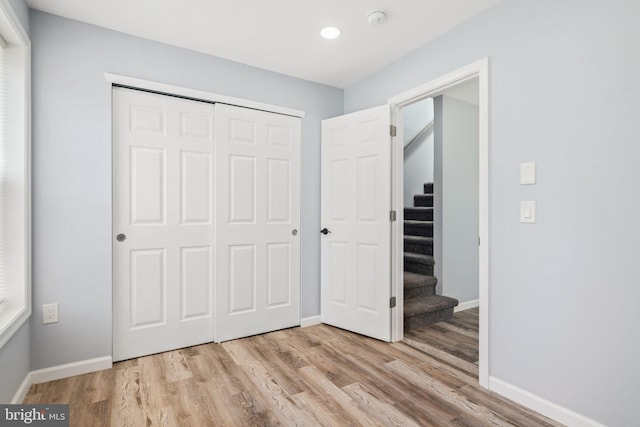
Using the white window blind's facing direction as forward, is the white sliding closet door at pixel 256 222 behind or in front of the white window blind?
in front

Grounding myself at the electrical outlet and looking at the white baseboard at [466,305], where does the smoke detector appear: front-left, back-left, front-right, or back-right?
front-right

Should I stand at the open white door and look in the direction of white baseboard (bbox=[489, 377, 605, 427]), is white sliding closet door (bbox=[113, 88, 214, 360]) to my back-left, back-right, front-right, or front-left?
back-right

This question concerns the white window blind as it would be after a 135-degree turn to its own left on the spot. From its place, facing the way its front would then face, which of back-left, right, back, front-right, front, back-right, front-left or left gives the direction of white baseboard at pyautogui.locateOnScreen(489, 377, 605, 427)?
back

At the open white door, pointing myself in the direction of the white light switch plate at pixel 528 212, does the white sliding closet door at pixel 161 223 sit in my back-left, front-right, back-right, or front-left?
back-right

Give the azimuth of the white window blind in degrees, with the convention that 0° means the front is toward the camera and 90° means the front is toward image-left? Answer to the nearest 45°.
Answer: approximately 270°

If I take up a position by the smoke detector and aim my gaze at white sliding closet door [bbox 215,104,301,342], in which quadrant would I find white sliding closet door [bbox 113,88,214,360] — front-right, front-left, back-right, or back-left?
front-left
